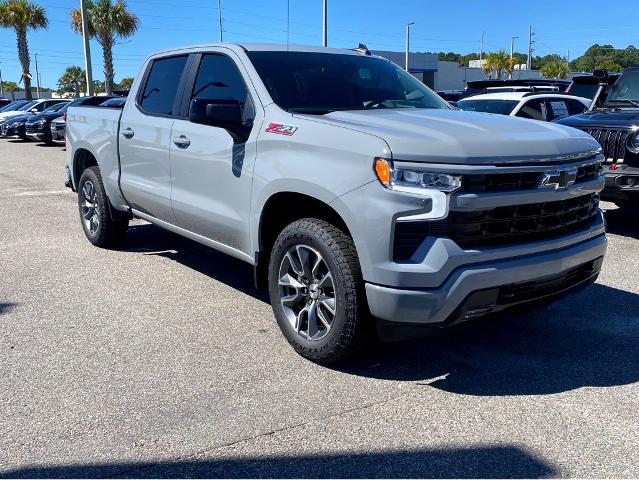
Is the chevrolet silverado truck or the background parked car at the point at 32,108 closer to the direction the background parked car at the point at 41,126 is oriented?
the chevrolet silverado truck

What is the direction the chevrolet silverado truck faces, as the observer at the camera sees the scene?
facing the viewer and to the right of the viewer

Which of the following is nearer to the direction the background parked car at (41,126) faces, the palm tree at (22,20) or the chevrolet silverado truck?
the chevrolet silverado truck

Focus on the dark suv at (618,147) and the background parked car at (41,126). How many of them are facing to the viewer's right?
0

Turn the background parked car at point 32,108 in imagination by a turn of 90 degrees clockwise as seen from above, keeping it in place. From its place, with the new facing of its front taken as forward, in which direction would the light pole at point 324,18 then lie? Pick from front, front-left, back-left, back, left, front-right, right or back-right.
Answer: back-right

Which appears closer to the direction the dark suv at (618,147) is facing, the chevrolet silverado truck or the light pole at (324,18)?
the chevrolet silverado truck

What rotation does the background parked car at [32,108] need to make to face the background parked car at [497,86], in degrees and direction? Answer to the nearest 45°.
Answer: approximately 90° to its left

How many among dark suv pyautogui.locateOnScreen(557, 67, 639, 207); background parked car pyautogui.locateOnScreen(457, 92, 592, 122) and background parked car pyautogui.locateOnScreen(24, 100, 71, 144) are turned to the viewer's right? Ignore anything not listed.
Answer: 0

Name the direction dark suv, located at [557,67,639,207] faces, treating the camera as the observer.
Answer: facing the viewer and to the left of the viewer

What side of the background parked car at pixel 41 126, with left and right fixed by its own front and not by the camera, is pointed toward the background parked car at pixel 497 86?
left
